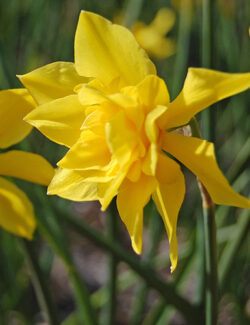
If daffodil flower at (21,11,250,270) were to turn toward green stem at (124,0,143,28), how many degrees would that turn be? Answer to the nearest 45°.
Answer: approximately 135° to its right

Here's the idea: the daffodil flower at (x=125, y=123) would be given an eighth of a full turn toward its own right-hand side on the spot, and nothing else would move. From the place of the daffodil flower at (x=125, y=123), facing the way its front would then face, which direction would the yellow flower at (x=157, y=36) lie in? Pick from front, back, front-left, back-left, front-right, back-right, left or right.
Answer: right

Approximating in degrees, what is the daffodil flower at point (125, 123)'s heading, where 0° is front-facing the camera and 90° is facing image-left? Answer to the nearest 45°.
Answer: approximately 45°
